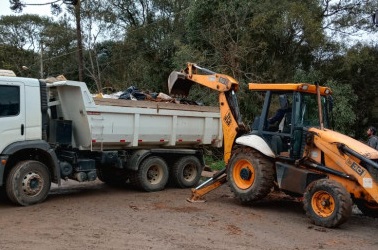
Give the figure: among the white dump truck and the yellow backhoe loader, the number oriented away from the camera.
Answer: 0

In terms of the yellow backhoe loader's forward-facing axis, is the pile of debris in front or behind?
behind

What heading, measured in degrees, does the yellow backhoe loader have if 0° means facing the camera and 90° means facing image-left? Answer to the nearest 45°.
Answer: approximately 315°
